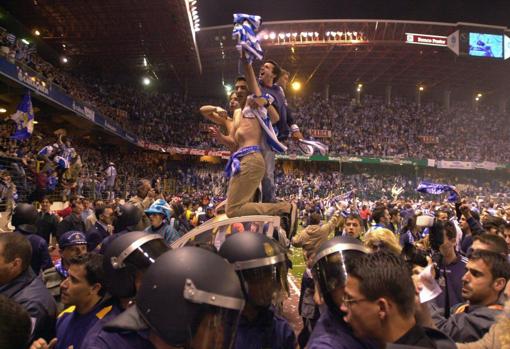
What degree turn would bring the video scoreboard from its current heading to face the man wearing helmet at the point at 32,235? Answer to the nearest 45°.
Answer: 0° — it already faces them

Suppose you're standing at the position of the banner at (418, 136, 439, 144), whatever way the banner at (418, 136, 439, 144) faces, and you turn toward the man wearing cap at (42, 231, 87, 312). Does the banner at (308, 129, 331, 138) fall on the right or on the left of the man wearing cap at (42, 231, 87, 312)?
right

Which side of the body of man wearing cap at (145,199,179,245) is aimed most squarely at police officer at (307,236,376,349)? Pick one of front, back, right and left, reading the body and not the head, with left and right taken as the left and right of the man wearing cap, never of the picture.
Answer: left

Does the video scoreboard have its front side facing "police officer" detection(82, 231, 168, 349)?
yes
